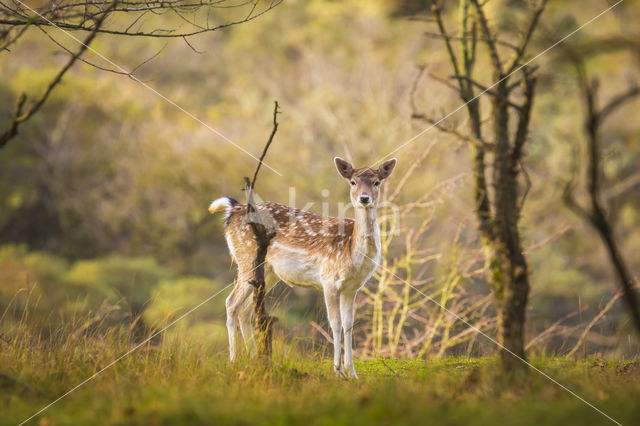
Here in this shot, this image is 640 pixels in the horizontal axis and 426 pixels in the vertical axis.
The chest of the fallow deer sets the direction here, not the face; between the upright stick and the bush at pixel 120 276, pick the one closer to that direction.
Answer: the upright stick

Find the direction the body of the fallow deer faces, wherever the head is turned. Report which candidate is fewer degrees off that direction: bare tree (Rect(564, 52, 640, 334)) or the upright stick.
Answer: the bare tree

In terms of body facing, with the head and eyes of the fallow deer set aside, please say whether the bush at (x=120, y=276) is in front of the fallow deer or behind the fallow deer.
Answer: behind

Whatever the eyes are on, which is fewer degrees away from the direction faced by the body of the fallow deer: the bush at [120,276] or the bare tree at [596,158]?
the bare tree

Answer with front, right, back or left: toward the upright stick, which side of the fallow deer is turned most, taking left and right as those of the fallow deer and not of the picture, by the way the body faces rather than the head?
right
